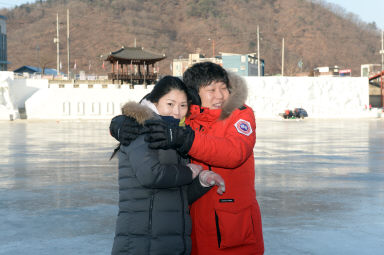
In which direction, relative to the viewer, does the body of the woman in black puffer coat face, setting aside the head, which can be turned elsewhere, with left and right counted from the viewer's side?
facing the viewer and to the right of the viewer

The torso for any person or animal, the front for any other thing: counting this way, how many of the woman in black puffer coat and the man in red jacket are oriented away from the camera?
0

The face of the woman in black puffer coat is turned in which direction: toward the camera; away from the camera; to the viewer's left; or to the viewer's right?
toward the camera

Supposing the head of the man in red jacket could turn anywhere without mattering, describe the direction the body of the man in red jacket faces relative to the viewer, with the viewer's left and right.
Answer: facing the viewer and to the left of the viewer
